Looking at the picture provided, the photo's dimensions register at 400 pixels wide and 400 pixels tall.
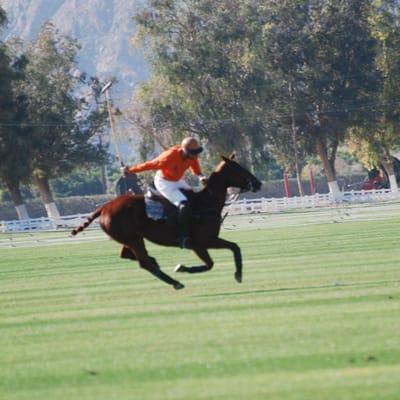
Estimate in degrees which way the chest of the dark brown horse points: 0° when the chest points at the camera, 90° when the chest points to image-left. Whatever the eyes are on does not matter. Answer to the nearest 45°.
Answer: approximately 270°
